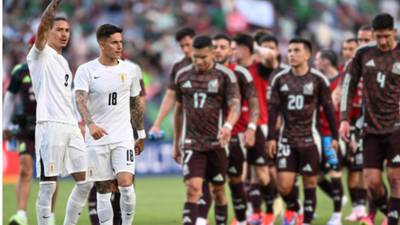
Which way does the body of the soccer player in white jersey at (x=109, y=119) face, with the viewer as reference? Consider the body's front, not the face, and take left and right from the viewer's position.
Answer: facing the viewer

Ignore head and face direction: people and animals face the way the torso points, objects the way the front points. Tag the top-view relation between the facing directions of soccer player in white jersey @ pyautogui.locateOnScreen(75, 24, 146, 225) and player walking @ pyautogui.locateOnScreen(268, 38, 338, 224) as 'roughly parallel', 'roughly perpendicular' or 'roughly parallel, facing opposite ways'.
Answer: roughly parallel

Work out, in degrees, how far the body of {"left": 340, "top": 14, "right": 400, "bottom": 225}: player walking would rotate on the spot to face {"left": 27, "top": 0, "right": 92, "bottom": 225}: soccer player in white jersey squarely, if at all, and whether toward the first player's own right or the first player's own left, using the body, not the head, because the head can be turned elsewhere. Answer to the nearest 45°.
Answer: approximately 45° to the first player's own right

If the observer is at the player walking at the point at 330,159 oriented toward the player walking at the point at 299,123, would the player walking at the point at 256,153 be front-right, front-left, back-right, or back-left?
front-right

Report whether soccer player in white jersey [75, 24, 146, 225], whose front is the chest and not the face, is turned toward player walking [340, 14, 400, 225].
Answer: no

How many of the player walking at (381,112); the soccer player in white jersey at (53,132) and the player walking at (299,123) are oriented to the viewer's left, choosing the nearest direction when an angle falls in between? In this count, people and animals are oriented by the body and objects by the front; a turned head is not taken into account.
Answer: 0

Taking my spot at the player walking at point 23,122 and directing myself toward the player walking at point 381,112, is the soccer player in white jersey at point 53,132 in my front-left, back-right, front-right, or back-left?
front-right

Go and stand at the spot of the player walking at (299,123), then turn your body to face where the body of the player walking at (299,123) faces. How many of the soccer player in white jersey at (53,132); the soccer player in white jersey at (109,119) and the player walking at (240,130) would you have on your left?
0

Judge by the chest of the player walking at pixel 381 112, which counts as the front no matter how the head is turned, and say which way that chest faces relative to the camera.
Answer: toward the camera

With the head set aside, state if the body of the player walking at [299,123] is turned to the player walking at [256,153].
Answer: no

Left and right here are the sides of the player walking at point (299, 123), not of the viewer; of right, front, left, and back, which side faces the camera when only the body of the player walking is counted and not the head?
front
